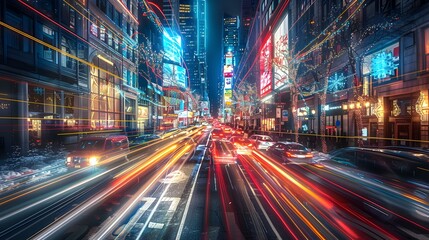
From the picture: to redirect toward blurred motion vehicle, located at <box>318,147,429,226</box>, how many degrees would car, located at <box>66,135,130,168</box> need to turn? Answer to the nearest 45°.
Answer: approximately 90° to its left

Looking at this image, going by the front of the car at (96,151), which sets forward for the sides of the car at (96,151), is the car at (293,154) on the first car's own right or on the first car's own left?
on the first car's own left

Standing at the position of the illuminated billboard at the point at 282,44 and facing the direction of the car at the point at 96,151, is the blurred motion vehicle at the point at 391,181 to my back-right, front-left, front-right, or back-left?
front-left

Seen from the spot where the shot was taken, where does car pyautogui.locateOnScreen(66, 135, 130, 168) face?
facing the viewer and to the left of the viewer

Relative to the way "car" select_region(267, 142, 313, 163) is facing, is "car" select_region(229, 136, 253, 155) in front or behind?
in front

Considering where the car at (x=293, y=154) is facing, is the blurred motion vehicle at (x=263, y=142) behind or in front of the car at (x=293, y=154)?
in front

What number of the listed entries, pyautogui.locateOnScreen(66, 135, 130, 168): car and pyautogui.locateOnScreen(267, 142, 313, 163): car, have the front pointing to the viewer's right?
0

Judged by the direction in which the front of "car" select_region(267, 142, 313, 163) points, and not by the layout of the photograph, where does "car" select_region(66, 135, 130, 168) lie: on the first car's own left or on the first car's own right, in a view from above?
on the first car's own left

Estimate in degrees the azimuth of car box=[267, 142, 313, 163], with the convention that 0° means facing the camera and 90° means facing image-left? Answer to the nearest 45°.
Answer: approximately 135°
